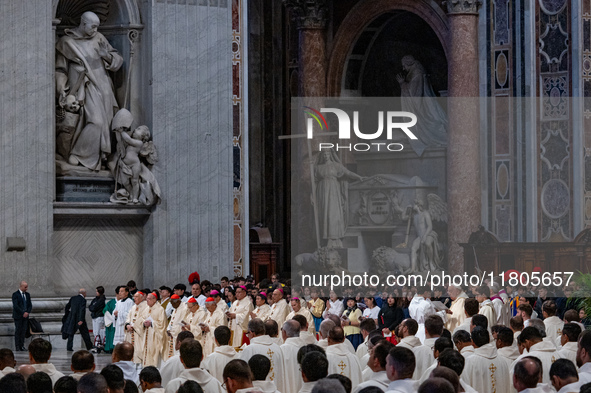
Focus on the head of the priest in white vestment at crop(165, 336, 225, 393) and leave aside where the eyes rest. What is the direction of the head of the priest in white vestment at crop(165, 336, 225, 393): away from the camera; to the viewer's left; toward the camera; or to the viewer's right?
away from the camera

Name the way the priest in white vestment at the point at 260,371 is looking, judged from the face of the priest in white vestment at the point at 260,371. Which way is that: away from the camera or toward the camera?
away from the camera

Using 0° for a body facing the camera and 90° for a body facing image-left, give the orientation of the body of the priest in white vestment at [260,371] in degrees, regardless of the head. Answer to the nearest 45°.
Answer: approximately 180°

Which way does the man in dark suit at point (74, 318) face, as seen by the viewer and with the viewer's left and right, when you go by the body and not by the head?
facing away from the viewer and to the right of the viewer

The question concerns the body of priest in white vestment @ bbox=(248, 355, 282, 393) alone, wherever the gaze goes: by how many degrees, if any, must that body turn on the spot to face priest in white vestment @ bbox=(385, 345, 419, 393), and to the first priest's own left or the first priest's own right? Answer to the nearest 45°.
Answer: approximately 135° to the first priest's own right

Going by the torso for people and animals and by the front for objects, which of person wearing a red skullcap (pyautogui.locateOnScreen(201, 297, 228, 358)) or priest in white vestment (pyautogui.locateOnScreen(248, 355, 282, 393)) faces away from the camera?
the priest in white vestment

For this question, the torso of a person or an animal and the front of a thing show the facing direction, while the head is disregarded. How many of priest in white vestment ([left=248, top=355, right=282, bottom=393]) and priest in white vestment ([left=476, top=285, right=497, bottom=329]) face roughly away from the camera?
1

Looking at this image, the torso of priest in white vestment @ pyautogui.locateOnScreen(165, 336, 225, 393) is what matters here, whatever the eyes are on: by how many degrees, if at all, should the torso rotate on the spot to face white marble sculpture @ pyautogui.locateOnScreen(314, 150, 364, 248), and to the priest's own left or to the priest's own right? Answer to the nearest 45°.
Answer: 0° — they already face it

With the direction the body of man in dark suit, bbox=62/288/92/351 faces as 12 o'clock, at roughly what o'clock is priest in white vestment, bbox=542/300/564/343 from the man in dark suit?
The priest in white vestment is roughly at 3 o'clock from the man in dark suit.

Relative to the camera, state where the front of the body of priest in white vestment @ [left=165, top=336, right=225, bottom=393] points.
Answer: away from the camera

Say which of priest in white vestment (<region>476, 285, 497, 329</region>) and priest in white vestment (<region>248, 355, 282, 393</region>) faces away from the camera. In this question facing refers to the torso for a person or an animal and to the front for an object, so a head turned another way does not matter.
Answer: priest in white vestment (<region>248, 355, 282, 393</region>)

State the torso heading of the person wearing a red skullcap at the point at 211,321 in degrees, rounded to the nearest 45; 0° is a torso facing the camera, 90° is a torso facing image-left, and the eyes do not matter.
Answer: approximately 45°
